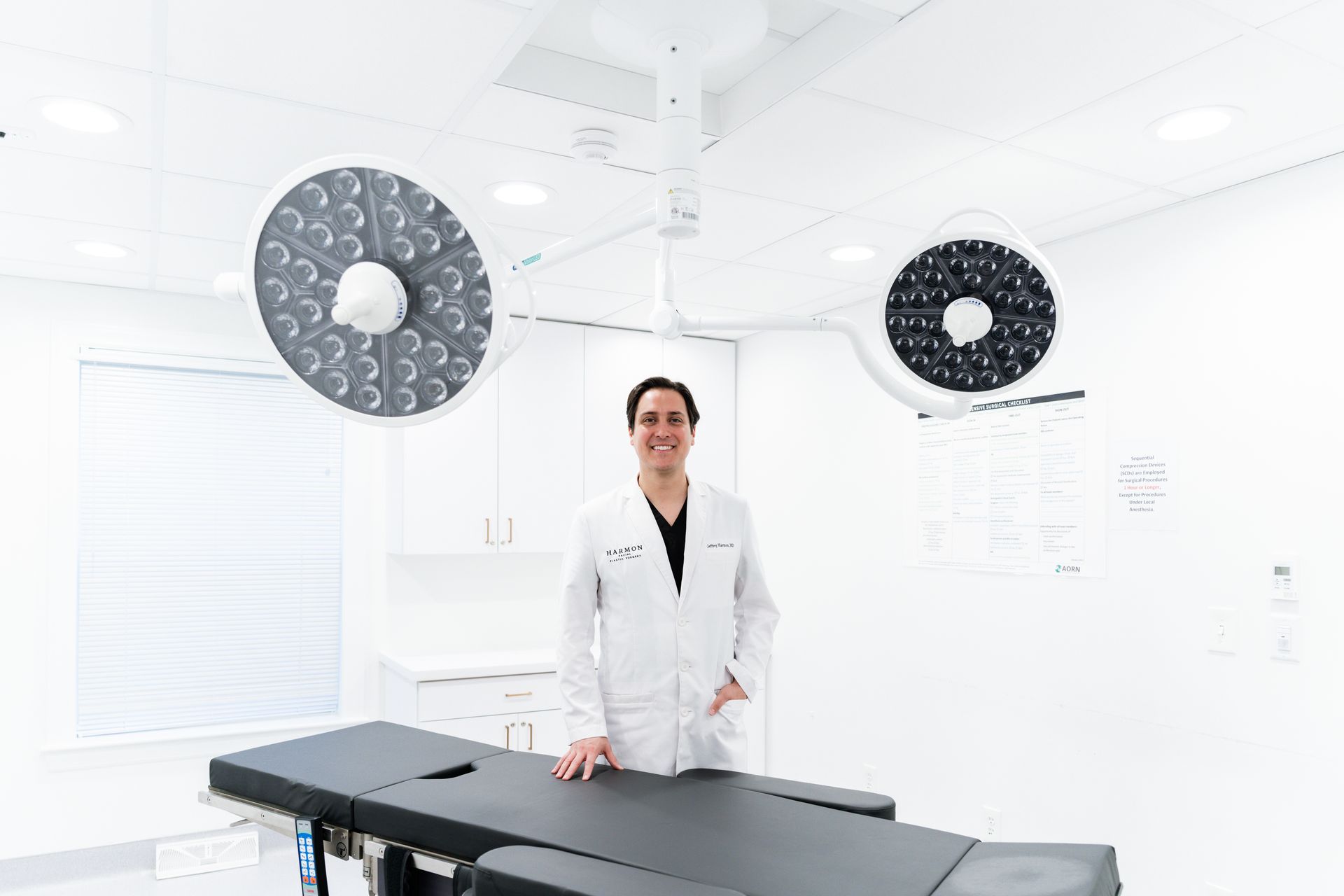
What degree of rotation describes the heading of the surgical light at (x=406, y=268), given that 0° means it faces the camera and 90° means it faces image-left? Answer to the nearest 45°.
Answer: approximately 0°

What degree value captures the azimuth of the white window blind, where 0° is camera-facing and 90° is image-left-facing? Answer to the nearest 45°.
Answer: approximately 315°

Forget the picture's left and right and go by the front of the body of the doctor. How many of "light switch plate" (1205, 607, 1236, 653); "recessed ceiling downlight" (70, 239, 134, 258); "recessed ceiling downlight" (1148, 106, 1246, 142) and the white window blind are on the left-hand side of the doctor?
2

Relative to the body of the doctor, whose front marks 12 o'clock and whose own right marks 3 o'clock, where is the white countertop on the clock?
The white countertop is roughly at 5 o'clock from the doctor.

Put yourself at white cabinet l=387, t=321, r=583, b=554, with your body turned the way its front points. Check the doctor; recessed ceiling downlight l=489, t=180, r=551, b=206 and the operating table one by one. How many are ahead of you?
3

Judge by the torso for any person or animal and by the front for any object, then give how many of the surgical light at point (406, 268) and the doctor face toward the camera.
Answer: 2

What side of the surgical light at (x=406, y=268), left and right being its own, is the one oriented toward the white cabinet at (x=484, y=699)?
back

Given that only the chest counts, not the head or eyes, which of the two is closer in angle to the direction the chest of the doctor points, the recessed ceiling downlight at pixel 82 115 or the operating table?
the operating table

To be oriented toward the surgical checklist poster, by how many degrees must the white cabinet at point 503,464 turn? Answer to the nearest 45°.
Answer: approximately 45° to its left

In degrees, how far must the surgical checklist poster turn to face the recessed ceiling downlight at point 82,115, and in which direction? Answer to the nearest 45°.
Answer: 0° — it already faces it
